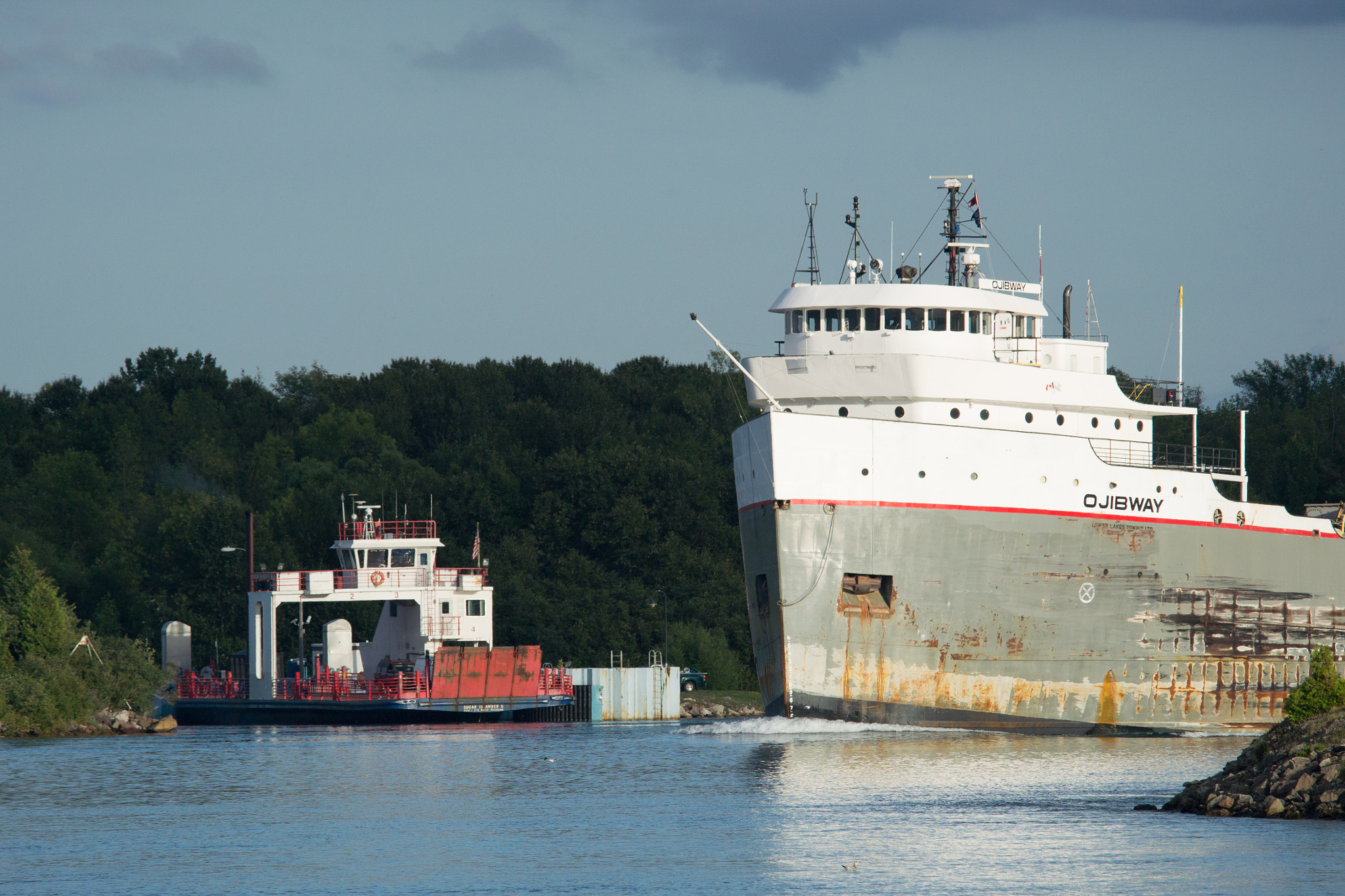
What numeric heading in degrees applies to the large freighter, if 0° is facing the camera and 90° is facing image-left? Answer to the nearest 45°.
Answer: approximately 45°
